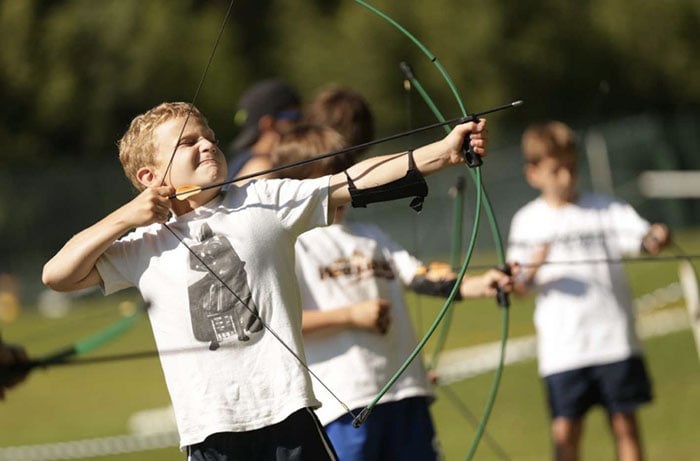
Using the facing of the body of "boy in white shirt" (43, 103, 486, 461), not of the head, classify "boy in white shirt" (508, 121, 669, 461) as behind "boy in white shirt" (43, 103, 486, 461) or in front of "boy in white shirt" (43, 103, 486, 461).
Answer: behind

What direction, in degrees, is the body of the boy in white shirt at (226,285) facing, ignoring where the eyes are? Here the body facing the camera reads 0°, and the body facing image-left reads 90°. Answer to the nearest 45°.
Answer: approximately 0°

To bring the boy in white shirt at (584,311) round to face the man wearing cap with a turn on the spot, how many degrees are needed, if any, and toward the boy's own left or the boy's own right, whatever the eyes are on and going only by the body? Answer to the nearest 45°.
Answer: approximately 90° to the boy's own right

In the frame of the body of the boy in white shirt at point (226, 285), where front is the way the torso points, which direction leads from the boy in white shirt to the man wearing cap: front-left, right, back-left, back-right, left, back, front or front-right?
back

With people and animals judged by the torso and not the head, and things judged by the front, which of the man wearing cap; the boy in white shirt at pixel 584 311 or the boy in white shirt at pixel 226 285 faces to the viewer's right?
the man wearing cap

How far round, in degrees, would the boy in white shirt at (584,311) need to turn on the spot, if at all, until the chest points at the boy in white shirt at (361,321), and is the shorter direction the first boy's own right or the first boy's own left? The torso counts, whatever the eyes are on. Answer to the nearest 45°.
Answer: approximately 45° to the first boy's own right

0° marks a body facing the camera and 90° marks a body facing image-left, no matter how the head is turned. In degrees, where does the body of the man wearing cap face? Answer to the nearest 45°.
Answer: approximately 270°

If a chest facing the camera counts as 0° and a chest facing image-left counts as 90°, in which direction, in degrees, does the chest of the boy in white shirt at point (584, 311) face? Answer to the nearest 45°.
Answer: approximately 0°
